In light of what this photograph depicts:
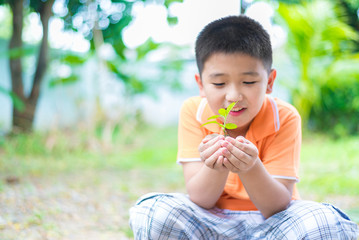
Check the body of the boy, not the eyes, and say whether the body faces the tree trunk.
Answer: no

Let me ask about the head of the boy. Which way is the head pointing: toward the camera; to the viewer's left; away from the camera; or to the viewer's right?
toward the camera

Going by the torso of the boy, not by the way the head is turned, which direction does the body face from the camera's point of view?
toward the camera
